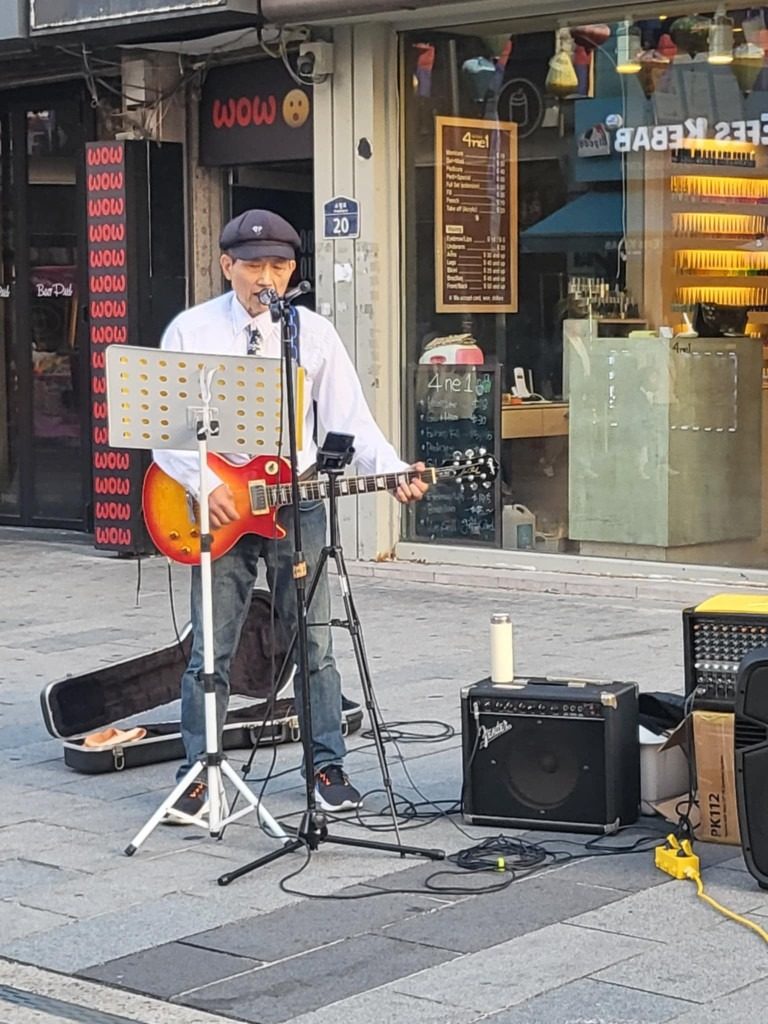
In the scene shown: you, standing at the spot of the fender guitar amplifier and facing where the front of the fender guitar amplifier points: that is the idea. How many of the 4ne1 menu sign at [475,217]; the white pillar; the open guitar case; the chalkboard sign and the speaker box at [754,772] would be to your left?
1

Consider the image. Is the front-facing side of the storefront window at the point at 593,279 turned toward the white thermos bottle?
yes

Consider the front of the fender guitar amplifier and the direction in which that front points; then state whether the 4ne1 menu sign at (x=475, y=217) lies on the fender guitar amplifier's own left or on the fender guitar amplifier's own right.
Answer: on the fender guitar amplifier's own right

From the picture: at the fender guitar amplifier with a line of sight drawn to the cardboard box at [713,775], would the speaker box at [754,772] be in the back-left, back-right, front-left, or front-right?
front-right

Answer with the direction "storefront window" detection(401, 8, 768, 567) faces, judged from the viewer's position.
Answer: facing the viewer

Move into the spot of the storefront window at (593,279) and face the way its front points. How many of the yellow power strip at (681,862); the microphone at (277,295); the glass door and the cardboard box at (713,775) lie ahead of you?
3

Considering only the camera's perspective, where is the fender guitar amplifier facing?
facing the viewer and to the left of the viewer

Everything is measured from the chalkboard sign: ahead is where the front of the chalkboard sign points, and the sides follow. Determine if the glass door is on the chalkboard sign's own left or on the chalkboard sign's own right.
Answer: on the chalkboard sign's own right

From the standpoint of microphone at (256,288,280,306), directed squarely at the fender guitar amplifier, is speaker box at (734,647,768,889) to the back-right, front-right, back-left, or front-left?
front-right

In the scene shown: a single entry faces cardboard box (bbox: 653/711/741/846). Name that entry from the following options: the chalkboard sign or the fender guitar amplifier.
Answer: the chalkboard sign

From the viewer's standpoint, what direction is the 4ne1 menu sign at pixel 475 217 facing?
toward the camera

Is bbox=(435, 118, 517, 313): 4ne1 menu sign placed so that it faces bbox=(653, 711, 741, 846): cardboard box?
yes

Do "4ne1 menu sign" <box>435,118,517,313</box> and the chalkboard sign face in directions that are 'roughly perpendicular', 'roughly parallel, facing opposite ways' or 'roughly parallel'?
roughly parallel

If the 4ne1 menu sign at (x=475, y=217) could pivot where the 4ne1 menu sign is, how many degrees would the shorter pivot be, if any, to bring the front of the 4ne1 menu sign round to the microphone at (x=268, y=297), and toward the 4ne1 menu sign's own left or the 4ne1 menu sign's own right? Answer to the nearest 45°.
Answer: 0° — it already faces it

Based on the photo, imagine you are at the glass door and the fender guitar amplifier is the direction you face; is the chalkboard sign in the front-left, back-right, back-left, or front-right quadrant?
front-left

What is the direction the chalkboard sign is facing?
toward the camera

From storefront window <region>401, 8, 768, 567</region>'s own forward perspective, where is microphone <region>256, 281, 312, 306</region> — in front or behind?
in front

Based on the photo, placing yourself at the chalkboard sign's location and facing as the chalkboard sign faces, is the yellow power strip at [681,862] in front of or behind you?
in front

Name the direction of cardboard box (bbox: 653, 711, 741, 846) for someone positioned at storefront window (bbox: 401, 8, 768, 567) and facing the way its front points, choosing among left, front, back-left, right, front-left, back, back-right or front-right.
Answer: front
